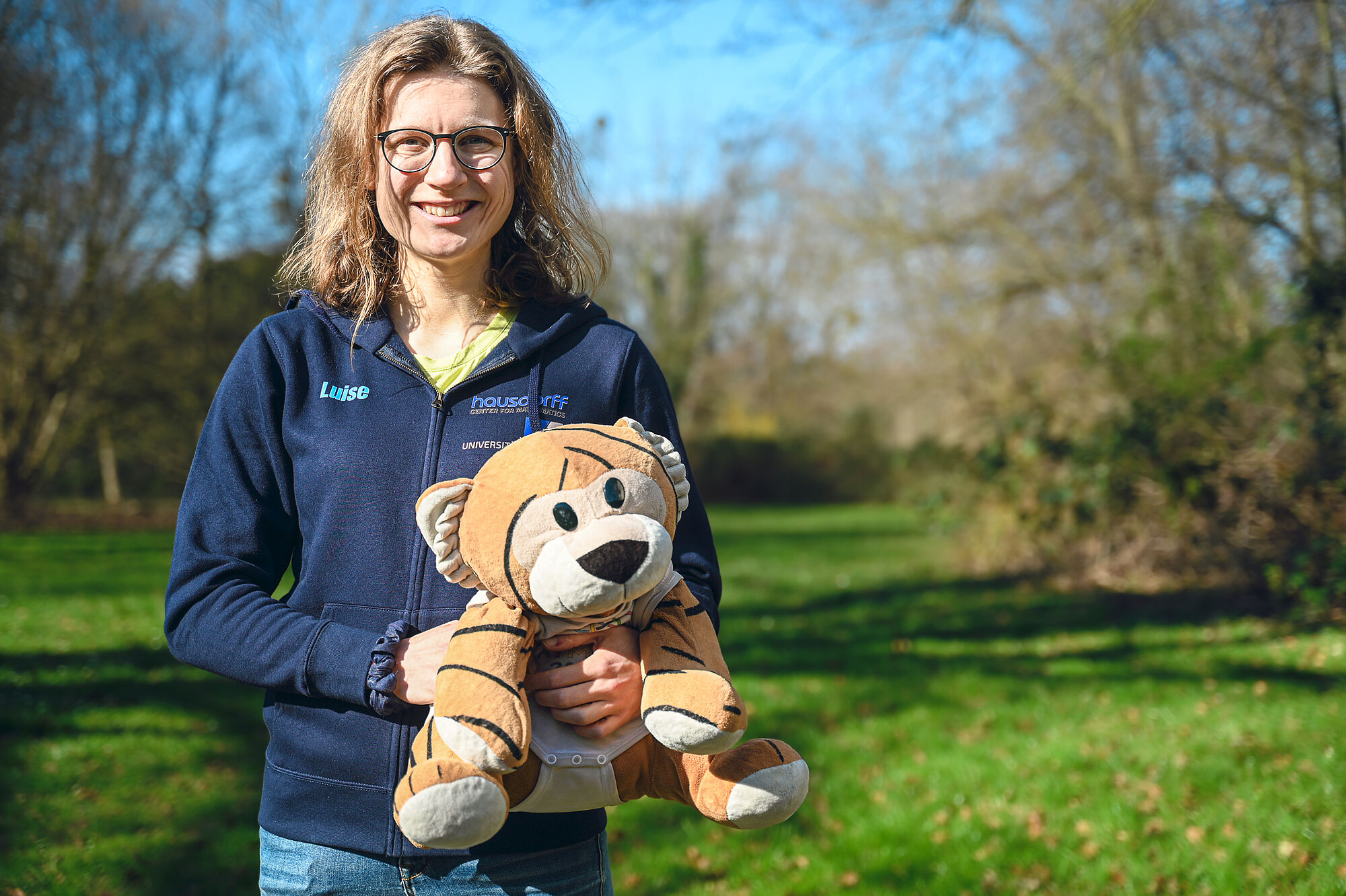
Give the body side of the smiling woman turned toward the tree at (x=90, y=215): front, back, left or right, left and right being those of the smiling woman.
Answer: back

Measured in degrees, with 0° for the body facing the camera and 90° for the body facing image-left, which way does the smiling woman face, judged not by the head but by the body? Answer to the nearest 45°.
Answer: approximately 0°
